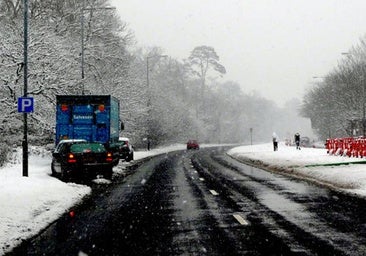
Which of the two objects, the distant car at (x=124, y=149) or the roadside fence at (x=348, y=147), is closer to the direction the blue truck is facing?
the distant car

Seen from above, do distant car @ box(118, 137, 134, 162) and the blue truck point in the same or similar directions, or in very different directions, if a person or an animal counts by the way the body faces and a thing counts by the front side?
same or similar directions

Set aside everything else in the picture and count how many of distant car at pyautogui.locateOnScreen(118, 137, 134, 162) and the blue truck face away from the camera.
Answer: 2

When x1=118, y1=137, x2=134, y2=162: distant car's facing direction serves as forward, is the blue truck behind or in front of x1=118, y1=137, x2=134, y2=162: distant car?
behind

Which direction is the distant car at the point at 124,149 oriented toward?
away from the camera

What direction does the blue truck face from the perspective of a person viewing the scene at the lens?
facing away from the viewer

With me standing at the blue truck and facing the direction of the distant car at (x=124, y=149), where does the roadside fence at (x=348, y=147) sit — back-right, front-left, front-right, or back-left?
front-right

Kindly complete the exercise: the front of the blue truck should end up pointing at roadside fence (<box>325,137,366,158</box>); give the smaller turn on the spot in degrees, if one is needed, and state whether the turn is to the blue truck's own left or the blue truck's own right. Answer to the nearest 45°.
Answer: approximately 90° to the blue truck's own right

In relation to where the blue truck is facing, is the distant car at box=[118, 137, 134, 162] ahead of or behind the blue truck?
ahead

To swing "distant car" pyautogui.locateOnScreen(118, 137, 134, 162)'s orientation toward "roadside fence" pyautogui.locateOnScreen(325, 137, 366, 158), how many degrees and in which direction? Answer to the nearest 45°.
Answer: approximately 135° to its right
